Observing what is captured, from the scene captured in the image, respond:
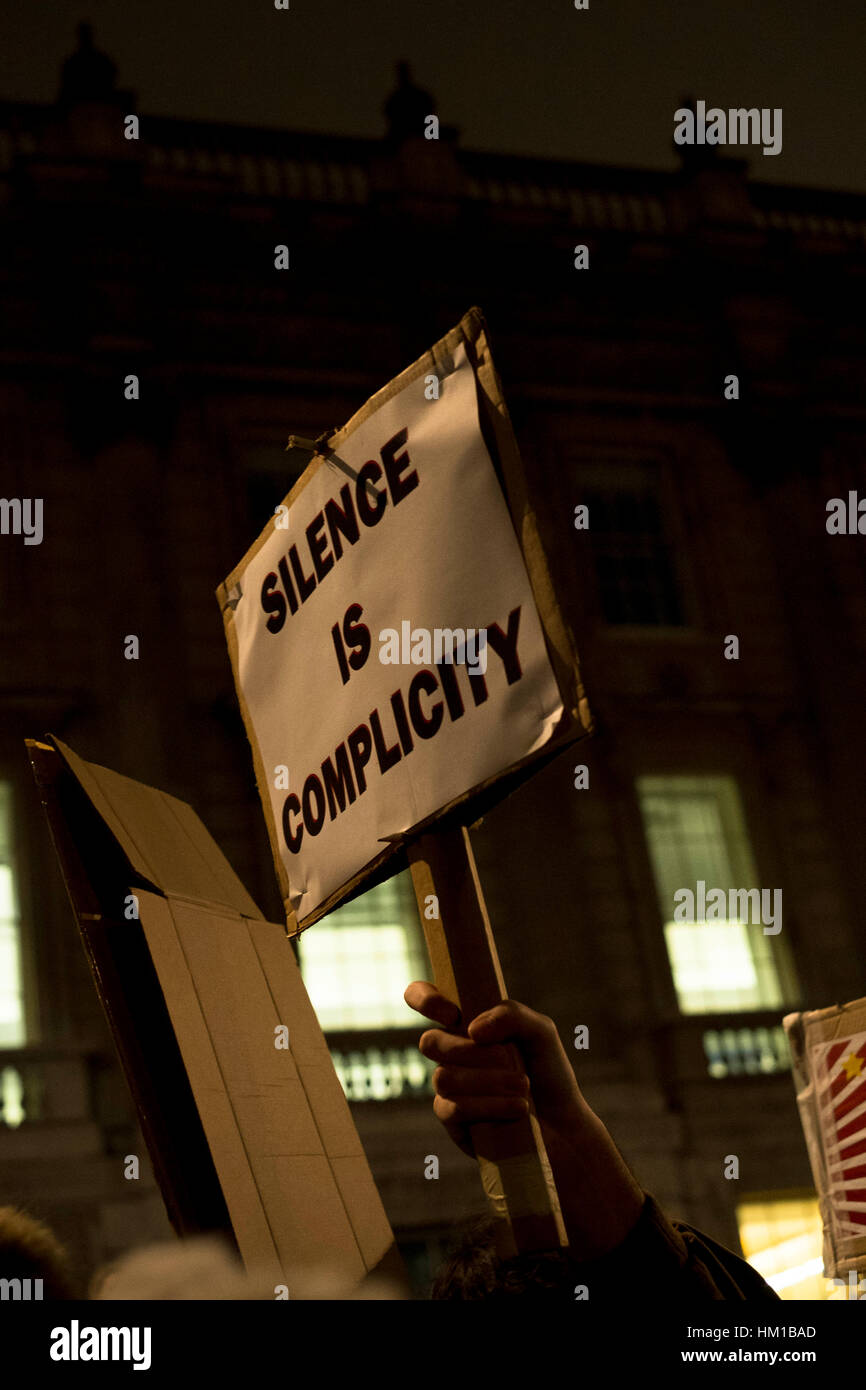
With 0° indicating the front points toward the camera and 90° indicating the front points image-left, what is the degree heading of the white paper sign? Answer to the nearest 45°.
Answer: approximately 45°
